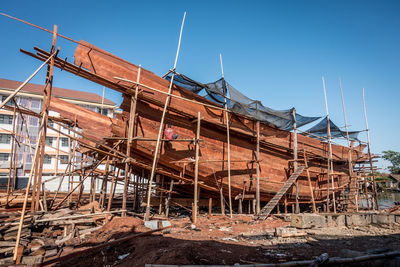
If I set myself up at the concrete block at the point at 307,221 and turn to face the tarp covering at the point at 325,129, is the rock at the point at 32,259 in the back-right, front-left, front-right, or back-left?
back-left

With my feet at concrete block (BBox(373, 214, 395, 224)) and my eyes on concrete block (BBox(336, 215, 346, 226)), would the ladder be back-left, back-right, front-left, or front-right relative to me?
front-right

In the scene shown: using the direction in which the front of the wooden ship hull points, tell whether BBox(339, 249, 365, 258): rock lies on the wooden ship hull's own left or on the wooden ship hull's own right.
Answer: on the wooden ship hull's own left

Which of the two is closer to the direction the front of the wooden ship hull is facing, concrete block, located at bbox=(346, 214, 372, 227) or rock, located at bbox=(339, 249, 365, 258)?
the rock

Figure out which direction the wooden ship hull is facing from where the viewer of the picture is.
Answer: facing the viewer and to the left of the viewer

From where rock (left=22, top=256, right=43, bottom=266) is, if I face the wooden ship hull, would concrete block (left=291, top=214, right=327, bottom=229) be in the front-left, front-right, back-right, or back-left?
front-right

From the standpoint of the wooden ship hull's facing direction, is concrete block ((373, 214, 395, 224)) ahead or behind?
behind
